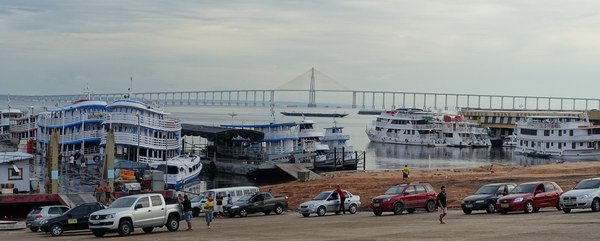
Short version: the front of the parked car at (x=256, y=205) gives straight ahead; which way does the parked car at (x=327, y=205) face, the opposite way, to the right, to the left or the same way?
the same way

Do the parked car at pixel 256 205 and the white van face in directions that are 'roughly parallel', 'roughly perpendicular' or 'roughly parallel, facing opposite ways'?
roughly parallel

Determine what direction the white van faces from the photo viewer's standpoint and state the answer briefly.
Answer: facing the viewer and to the left of the viewer

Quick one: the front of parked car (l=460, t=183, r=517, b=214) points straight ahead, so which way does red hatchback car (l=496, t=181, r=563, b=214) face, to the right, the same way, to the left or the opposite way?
the same way

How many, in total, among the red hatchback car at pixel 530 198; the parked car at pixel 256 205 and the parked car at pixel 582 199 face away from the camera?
0

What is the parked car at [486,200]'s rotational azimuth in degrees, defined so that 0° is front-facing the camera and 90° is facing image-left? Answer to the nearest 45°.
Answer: approximately 45°

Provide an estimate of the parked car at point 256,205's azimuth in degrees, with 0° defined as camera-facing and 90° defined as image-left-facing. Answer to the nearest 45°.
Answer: approximately 45°

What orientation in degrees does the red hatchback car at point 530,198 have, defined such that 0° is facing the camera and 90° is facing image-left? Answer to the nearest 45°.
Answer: approximately 45°

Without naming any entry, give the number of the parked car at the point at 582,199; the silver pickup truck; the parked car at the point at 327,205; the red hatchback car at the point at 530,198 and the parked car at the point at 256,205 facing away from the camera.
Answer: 0

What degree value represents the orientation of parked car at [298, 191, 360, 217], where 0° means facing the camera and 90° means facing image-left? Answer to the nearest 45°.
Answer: approximately 45°

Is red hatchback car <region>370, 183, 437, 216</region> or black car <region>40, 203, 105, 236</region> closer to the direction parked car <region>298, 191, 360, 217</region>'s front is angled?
the black car

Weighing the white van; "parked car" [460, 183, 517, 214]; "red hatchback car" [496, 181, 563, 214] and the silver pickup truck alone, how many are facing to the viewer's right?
0
